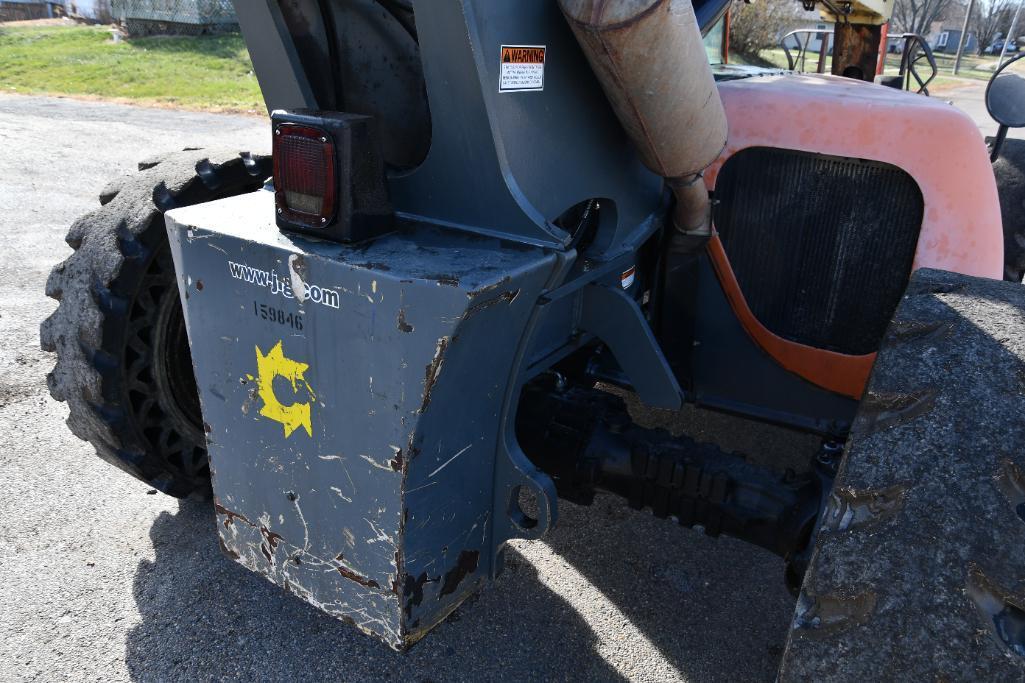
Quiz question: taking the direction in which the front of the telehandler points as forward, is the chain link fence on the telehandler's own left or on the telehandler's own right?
on the telehandler's own left

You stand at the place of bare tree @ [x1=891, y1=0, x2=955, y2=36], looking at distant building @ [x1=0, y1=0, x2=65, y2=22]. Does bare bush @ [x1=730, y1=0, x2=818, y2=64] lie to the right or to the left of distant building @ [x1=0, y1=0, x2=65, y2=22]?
left
